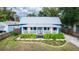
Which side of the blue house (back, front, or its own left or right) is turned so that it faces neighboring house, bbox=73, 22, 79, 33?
left

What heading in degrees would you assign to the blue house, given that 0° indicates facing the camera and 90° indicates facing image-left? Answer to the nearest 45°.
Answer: approximately 0°

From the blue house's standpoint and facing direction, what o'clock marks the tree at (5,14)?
The tree is roughly at 3 o'clock from the blue house.

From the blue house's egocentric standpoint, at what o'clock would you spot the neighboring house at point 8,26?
The neighboring house is roughly at 3 o'clock from the blue house.

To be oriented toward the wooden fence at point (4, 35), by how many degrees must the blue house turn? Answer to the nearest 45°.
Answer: approximately 90° to its right

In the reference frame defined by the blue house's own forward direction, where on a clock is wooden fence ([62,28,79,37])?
The wooden fence is roughly at 9 o'clock from the blue house.
